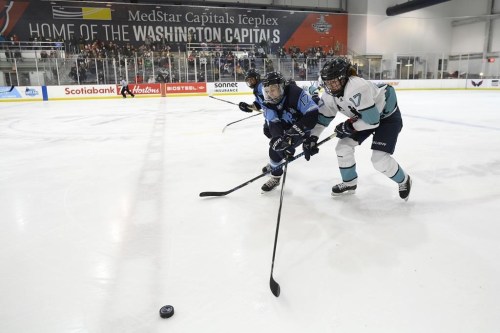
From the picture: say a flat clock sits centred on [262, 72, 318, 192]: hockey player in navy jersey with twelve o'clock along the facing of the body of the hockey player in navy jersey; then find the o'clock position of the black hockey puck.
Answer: The black hockey puck is roughly at 11 o'clock from the hockey player in navy jersey.

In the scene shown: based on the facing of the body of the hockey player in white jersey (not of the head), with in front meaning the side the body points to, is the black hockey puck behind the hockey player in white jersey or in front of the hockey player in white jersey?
in front

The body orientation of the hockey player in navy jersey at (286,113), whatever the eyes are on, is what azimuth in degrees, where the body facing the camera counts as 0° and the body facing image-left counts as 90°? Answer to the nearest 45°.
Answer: approximately 45°

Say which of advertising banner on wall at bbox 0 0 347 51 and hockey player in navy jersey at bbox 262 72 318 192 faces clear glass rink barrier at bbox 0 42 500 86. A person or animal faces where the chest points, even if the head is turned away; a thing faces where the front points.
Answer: the advertising banner on wall

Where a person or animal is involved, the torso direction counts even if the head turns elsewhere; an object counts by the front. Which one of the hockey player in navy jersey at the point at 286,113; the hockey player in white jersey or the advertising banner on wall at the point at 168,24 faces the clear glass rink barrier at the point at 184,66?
the advertising banner on wall

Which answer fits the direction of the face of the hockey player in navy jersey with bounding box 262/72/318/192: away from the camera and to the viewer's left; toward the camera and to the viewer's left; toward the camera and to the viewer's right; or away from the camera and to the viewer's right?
toward the camera and to the viewer's left

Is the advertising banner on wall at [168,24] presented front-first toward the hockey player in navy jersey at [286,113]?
yes

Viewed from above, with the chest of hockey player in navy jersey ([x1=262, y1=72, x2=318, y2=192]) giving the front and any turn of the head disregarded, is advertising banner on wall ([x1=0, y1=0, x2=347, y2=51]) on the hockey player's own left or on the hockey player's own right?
on the hockey player's own right

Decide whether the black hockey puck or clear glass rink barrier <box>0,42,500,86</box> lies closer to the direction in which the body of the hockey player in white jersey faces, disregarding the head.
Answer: the black hockey puck

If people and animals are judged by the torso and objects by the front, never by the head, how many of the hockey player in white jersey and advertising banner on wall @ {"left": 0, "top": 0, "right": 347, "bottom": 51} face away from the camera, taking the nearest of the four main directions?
0

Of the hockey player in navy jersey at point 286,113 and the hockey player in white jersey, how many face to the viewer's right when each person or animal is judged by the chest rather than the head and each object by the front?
0

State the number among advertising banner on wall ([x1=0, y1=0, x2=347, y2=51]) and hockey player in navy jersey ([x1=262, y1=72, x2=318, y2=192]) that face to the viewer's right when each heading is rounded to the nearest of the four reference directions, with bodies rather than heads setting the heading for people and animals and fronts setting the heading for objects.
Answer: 0

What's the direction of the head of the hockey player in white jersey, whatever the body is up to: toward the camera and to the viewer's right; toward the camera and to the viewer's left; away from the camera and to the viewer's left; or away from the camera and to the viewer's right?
toward the camera and to the viewer's left

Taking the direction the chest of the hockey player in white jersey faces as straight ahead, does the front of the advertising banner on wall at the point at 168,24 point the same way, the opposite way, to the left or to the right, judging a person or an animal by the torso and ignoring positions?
to the left

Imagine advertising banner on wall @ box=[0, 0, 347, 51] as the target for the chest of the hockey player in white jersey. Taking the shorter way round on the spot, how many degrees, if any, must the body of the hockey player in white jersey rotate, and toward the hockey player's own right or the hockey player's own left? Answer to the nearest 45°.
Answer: approximately 90° to the hockey player's own right
